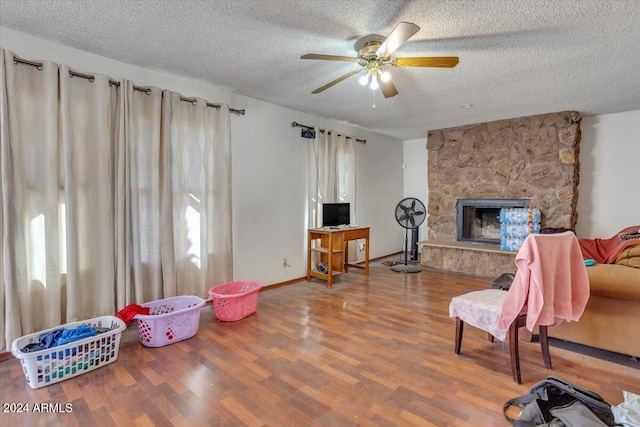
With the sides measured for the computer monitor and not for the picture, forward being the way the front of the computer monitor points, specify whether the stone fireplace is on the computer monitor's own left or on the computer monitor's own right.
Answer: on the computer monitor's own left

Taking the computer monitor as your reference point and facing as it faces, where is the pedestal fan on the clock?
The pedestal fan is roughly at 8 o'clock from the computer monitor.

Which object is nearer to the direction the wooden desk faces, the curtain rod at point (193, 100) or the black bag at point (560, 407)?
the black bag

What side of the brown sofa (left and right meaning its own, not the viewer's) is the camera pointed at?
left

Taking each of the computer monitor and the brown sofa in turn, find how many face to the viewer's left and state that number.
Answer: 1

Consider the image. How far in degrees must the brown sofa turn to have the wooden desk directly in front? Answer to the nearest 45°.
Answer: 0° — it already faces it

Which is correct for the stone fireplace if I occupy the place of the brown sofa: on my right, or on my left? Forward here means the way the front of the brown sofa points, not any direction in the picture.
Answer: on my right

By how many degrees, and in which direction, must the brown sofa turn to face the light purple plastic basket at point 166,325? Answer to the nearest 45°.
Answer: approximately 45° to its left
